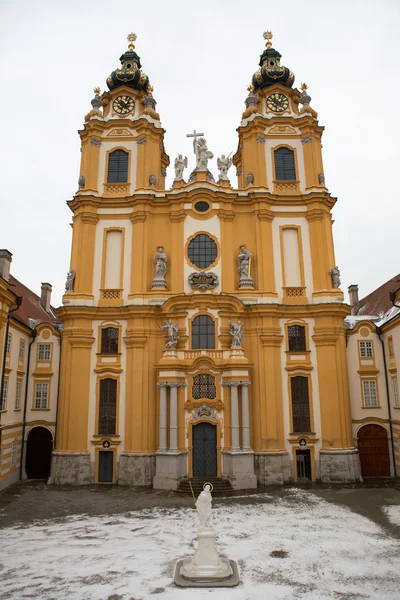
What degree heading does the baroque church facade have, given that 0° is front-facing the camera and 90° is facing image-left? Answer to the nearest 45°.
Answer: approximately 0°

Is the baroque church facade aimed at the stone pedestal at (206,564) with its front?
yes

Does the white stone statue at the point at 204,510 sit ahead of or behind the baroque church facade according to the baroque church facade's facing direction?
ahead
